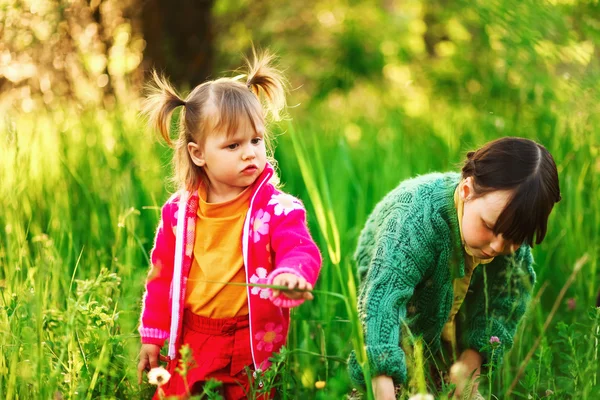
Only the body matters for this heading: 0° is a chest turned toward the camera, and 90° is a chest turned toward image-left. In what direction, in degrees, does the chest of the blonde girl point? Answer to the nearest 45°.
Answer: approximately 0°

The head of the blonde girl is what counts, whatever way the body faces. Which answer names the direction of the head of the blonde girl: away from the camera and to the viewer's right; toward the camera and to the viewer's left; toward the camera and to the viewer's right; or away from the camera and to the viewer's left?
toward the camera and to the viewer's right

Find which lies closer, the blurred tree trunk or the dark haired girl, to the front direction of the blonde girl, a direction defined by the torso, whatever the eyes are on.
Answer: the dark haired girl

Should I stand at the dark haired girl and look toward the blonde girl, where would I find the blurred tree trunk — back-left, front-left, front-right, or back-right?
front-right

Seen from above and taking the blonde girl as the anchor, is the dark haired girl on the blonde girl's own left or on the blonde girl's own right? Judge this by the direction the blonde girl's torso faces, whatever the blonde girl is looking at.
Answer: on the blonde girl's own left

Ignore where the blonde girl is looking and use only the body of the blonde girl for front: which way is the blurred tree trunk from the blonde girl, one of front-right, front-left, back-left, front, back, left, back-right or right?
back
